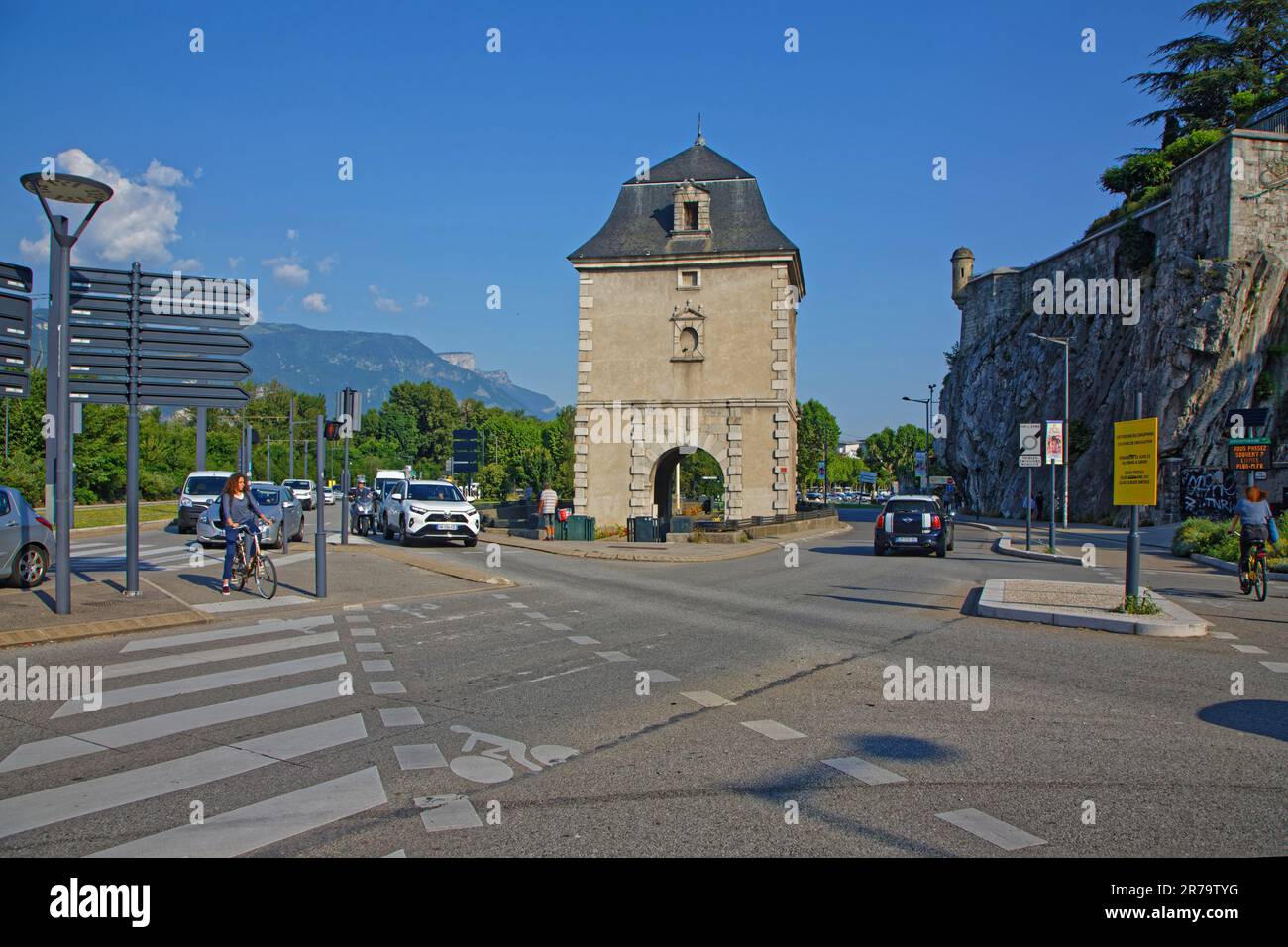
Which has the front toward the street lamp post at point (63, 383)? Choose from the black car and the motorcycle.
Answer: the motorcycle

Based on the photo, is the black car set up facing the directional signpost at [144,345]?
no

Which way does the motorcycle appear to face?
toward the camera

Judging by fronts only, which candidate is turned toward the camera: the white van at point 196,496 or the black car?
the white van

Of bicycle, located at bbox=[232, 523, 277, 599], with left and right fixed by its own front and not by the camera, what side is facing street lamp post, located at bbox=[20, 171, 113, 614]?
right

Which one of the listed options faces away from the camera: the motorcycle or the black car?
the black car

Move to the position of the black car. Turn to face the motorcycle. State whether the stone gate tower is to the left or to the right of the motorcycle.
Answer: right

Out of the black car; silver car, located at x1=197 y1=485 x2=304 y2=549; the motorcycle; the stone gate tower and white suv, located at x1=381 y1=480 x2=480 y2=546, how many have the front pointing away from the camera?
1

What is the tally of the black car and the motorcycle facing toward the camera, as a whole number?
1

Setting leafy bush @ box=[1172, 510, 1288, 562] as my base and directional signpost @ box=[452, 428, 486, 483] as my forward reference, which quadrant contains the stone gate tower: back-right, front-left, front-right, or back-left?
front-right

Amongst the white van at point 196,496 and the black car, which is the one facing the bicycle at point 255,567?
the white van

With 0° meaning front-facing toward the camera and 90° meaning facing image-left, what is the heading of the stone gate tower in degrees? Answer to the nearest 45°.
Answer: approximately 0°

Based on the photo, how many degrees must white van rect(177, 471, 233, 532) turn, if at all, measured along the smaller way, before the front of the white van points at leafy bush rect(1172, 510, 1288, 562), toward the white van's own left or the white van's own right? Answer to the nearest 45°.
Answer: approximately 45° to the white van's own left

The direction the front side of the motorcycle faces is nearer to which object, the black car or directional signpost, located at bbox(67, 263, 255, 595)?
the directional signpost

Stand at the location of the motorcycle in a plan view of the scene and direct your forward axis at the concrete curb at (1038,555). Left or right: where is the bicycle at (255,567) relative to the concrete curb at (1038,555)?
right

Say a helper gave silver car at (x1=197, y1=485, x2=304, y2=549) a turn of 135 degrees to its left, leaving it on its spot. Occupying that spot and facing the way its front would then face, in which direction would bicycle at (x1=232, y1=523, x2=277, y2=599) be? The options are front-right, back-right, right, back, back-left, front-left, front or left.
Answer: right

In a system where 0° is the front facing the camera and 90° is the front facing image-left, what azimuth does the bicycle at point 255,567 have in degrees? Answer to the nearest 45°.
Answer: approximately 315°

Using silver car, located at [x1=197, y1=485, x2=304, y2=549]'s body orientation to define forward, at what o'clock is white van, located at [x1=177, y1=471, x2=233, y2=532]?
The white van is roughly at 4 o'clock from the silver car.

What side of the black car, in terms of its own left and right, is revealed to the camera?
back
